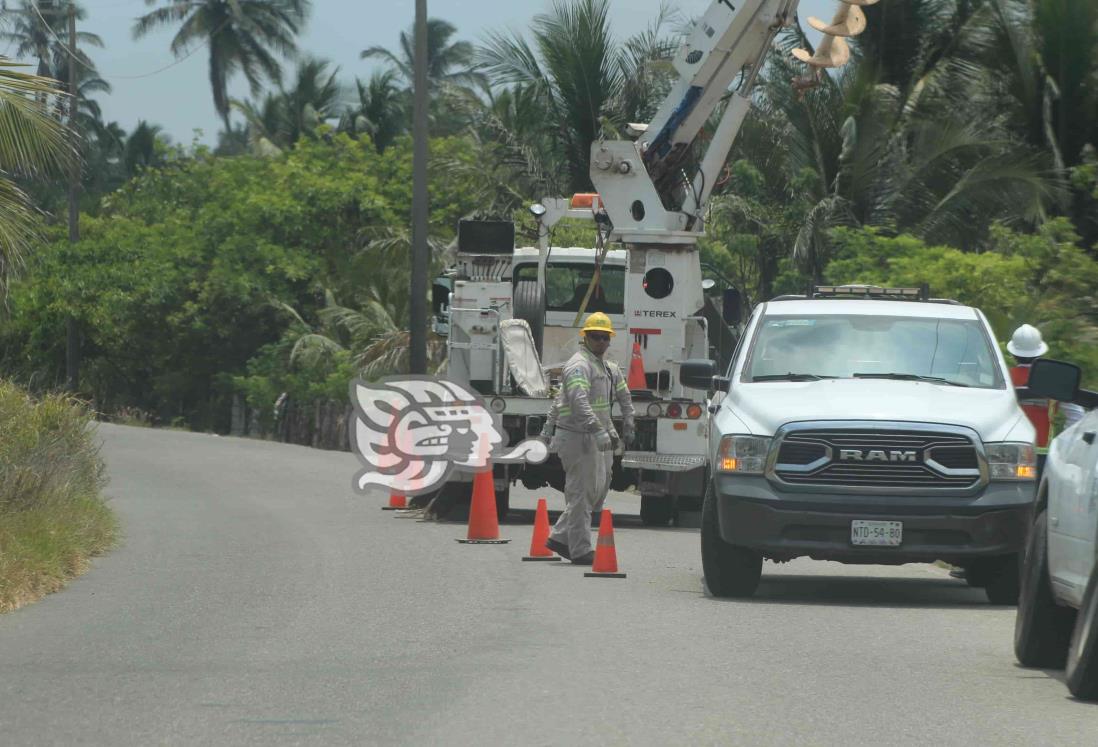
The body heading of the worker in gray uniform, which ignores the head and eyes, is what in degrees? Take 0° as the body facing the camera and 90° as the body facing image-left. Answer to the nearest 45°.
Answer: approximately 315°

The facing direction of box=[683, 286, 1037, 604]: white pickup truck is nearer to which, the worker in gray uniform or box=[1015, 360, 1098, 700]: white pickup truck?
the white pickup truck

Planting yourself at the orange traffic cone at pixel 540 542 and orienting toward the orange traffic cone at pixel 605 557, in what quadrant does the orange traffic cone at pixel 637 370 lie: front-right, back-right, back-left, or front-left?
back-left

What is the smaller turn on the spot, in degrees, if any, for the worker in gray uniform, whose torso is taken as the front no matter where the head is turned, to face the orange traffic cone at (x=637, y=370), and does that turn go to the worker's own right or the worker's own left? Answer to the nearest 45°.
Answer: approximately 135° to the worker's own left

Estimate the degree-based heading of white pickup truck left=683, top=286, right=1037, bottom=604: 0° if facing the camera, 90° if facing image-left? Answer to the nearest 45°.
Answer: approximately 0°

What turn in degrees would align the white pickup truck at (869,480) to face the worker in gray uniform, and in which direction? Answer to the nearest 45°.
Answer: approximately 135° to its right

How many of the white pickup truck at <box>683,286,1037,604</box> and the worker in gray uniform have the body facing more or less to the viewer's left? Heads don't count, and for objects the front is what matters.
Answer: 0
